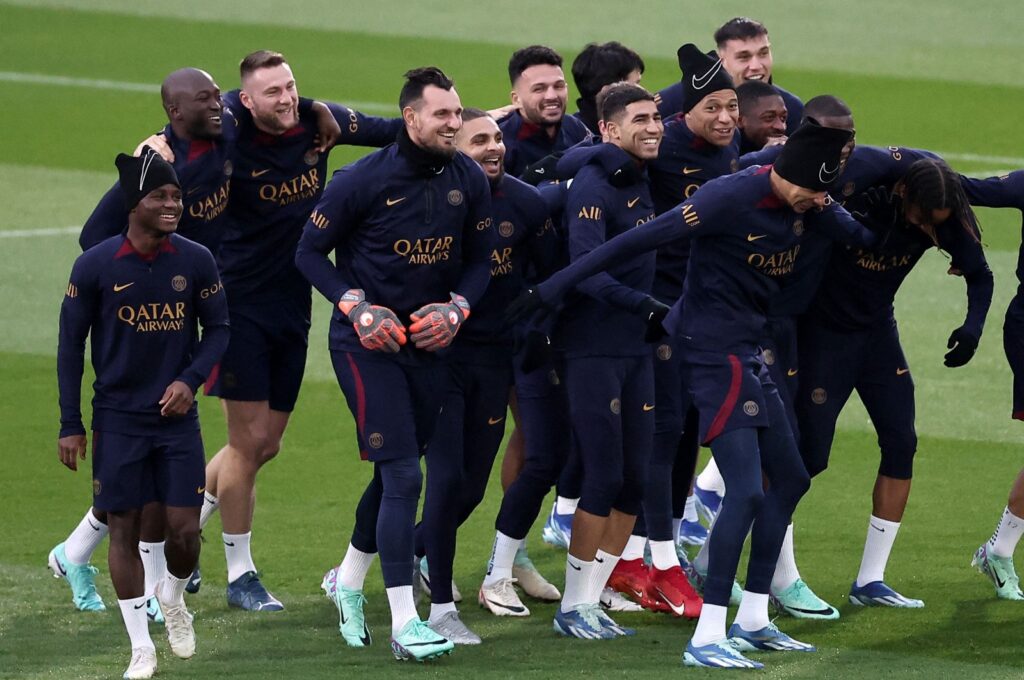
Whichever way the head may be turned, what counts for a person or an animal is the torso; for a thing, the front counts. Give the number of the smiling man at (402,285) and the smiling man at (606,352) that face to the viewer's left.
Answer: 0

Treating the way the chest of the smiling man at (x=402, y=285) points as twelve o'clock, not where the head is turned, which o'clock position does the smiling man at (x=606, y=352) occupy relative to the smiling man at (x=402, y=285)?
the smiling man at (x=606, y=352) is roughly at 10 o'clock from the smiling man at (x=402, y=285).

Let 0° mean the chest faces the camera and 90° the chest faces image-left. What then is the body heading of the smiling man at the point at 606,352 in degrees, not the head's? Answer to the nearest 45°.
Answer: approximately 315°

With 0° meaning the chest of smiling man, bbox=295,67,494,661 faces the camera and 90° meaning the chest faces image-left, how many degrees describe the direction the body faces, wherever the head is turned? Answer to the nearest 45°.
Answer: approximately 315°

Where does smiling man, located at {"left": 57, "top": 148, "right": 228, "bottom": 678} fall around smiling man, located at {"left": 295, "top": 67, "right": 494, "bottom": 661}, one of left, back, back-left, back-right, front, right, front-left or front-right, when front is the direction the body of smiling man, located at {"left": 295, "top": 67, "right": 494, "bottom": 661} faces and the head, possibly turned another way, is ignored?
back-right

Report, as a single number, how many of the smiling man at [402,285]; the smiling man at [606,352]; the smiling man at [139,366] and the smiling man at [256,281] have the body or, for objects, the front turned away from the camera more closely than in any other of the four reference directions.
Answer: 0

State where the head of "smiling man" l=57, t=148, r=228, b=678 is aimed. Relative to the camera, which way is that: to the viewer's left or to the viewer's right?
to the viewer's right

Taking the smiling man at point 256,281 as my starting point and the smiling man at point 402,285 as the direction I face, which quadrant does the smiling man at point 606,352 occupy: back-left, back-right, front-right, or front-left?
front-left

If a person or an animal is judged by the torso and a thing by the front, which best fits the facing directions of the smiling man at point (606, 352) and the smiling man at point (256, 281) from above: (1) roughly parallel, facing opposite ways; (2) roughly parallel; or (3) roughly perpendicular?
roughly parallel

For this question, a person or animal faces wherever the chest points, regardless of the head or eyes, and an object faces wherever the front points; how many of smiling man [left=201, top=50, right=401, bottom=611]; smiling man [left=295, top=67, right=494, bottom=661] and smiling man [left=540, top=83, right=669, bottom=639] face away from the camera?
0

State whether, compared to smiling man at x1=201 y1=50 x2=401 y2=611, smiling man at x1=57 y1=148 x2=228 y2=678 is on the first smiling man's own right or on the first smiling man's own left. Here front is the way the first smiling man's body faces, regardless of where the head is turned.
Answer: on the first smiling man's own right

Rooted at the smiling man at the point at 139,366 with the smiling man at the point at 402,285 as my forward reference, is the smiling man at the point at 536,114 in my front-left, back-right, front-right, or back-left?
front-left

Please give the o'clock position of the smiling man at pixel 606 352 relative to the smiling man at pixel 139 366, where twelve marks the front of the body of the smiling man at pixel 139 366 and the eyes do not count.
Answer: the smiling man at pixel 606 352 is roughly at 9 o'clock from the smiling man at pixel 139 366.

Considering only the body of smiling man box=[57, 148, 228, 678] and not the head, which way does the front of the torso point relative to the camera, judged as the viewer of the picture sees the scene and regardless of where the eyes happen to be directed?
toward the camera

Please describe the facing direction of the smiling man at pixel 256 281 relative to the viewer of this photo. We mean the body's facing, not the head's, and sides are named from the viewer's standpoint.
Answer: facing the viewer and to the right of the viewer

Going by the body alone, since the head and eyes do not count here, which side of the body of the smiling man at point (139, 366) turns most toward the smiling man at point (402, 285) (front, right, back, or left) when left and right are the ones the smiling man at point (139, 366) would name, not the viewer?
left

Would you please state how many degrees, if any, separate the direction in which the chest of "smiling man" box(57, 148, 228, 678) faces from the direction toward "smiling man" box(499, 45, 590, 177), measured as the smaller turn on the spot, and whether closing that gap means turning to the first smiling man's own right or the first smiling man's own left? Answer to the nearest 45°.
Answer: approximately 135° to the first smiling man's own left
